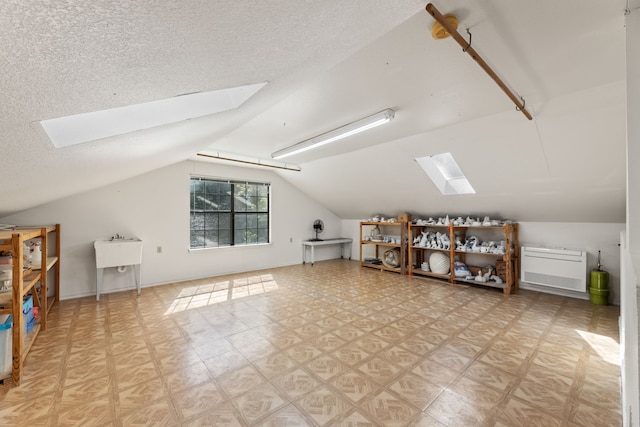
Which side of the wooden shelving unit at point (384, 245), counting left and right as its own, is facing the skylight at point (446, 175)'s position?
left

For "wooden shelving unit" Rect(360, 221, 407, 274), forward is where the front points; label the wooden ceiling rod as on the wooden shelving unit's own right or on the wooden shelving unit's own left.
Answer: on the wooden shelving unit's own left

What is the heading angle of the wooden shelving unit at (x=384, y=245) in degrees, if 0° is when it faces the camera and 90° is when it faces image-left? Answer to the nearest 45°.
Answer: approximately 45°

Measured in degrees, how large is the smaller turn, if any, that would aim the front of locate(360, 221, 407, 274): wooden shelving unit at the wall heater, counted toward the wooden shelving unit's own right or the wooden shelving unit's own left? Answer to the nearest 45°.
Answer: approximately 90° to the wooden shelving unit's own left

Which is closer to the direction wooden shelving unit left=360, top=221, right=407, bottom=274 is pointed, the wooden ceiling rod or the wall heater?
the wooden ceiling rod

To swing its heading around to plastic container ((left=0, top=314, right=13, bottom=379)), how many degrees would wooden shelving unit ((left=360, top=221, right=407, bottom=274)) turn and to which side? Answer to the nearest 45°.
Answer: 0° — it already faces it
